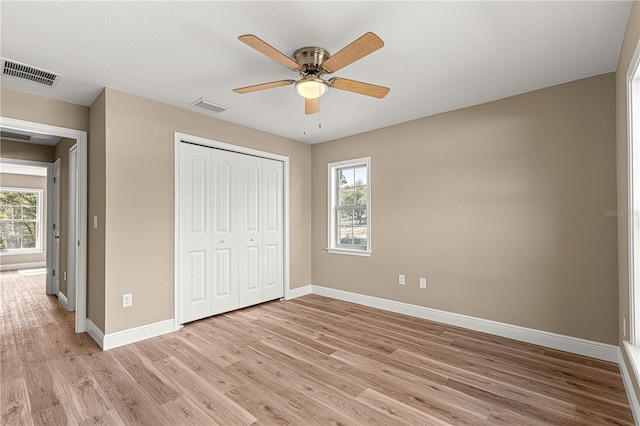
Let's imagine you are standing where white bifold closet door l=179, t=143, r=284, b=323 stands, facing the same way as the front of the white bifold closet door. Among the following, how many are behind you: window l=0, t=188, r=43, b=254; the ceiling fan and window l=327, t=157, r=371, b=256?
1

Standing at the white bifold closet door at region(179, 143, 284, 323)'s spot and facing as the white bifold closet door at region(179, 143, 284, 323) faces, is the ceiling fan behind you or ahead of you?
ahead

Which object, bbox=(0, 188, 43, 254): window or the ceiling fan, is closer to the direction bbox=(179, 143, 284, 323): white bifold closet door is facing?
the ceiling fan

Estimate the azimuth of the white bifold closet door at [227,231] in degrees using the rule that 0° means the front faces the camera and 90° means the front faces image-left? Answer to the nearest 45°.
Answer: approximately 315°

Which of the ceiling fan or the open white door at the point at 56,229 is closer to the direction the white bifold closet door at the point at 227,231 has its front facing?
the ceiling fan

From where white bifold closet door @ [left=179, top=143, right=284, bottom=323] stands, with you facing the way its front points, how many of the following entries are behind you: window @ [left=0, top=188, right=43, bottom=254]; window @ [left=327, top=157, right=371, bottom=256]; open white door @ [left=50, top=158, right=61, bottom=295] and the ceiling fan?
2

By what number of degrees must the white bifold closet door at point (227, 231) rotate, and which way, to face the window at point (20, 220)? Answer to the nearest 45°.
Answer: approximately 180°

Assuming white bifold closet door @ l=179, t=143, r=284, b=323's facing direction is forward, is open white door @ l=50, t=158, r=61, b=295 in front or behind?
behind
